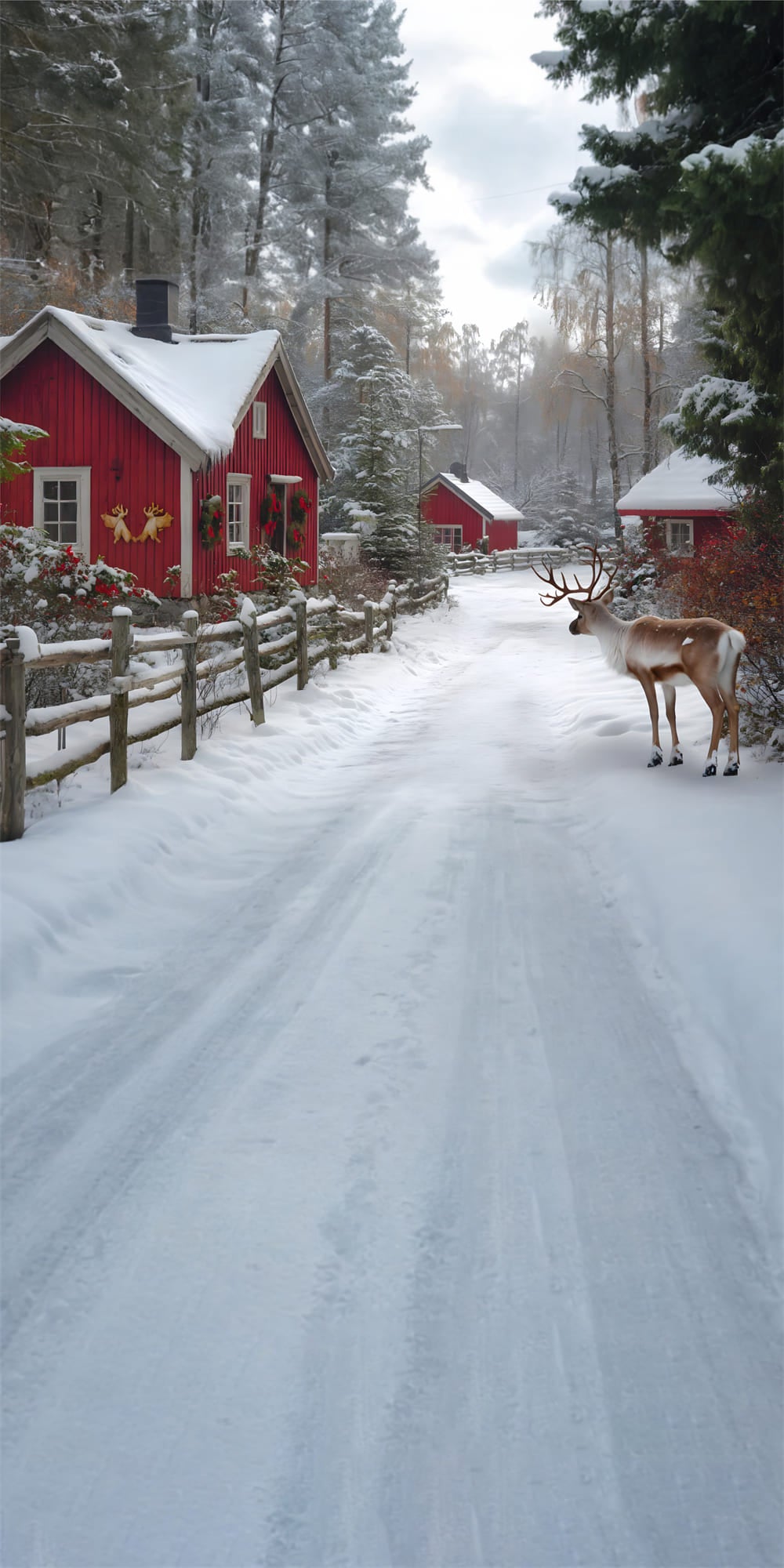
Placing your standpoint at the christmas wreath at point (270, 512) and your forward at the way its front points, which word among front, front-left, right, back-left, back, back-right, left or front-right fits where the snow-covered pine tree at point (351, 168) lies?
back-left

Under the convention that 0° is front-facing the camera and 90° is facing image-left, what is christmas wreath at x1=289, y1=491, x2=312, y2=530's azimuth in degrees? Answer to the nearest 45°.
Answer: approximately 315°

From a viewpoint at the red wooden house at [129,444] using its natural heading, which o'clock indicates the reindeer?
The reindeer is roughly at 1 o'clock from the red wooden house.

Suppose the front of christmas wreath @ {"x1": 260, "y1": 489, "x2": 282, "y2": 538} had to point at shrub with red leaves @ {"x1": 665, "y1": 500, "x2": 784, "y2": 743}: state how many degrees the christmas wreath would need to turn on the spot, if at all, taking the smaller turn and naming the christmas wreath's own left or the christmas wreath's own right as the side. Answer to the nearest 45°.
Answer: approximately 45° to the christmas wreath's own right

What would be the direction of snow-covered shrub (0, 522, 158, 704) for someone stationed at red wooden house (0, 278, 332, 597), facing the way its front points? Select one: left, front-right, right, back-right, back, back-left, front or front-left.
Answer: front-right

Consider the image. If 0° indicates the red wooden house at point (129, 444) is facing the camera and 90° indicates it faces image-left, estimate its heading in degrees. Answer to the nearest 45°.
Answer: approximately 315°
